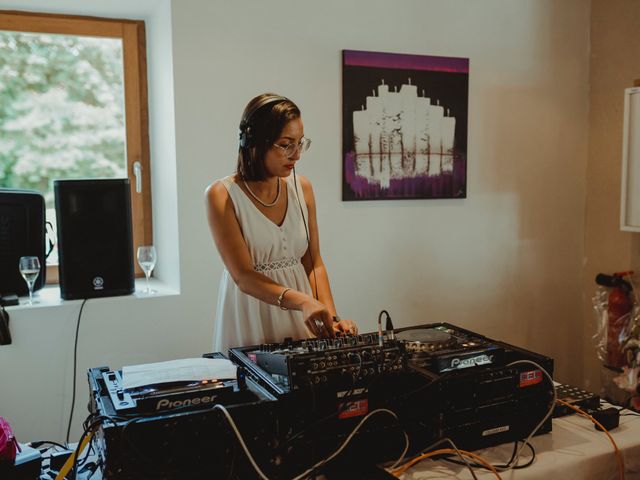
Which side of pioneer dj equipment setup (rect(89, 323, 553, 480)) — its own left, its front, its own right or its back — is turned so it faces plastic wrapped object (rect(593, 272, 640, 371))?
right

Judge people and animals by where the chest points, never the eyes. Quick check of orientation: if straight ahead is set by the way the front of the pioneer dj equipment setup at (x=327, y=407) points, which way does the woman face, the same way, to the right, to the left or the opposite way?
the opposite way

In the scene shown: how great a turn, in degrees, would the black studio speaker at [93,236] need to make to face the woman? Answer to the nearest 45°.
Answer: approximately 45° to its left

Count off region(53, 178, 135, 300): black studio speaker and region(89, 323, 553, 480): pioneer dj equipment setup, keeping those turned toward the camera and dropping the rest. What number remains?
1

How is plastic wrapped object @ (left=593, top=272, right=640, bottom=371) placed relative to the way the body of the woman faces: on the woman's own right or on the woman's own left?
on the woman's own left

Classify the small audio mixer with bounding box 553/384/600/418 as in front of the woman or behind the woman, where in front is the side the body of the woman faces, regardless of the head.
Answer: in front

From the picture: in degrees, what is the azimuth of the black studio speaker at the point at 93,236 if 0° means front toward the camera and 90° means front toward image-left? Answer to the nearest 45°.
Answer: approximately 0°

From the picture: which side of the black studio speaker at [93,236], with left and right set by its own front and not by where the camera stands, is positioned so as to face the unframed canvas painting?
left

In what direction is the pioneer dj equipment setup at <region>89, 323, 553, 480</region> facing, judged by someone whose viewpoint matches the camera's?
facing away from the viewer and to the left of the viewer

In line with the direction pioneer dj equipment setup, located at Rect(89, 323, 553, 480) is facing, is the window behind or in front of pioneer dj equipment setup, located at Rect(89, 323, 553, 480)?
in front

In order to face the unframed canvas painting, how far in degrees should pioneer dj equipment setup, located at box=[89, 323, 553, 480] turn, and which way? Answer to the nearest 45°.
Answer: approximately 45° to its right
